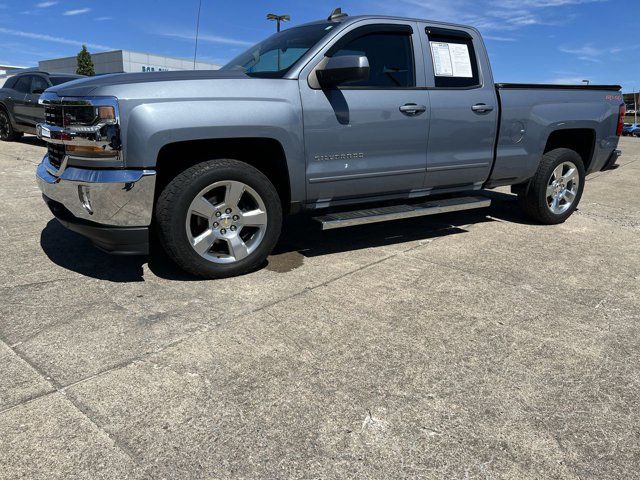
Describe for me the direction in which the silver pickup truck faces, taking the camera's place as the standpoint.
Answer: facing the viewer and to the left of the viewer
